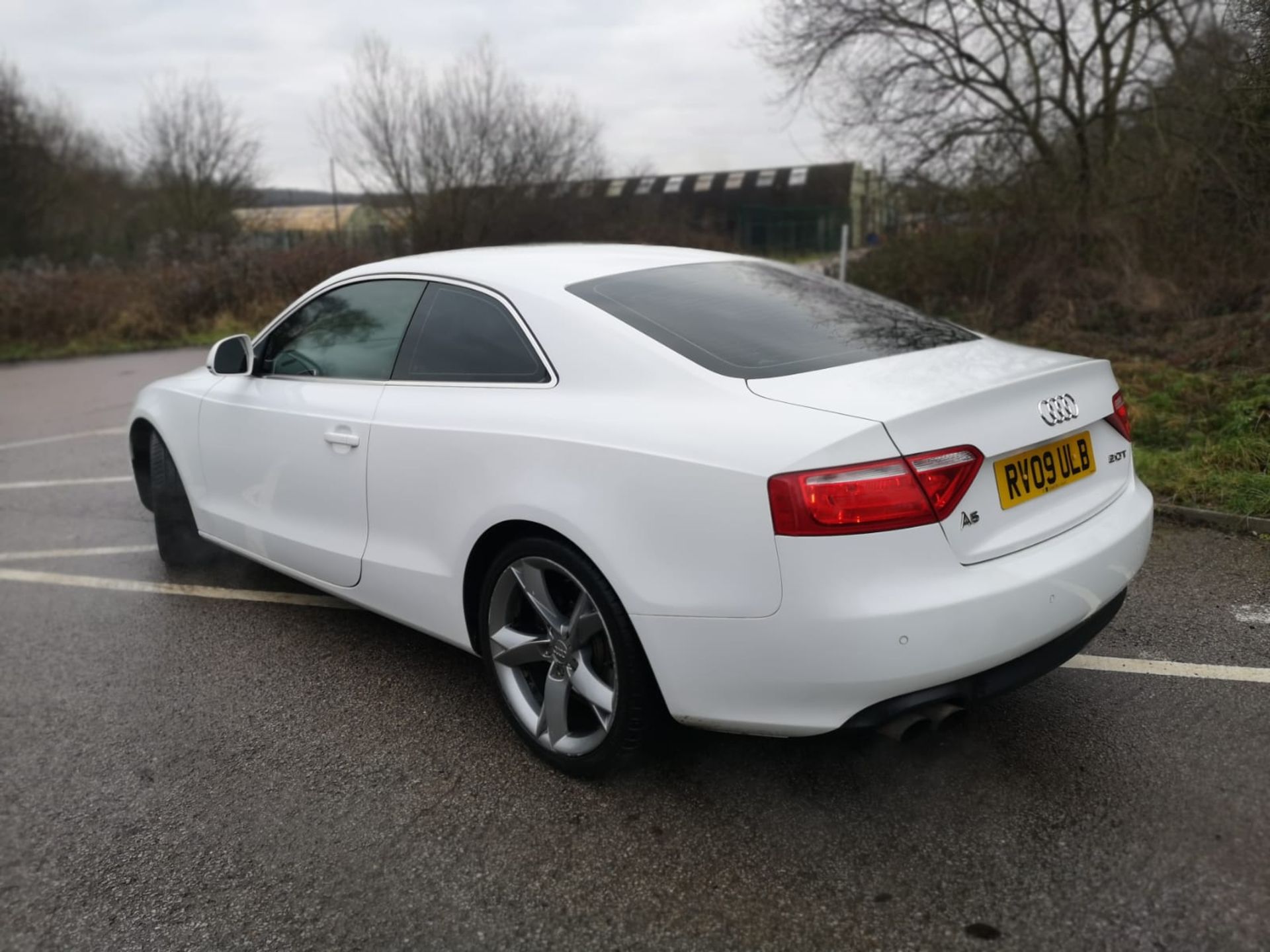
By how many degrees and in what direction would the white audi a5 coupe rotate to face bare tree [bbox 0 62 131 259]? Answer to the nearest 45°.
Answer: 0° — it already faces it

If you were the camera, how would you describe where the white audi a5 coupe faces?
facing away from the viewer and to the left of the viewer
